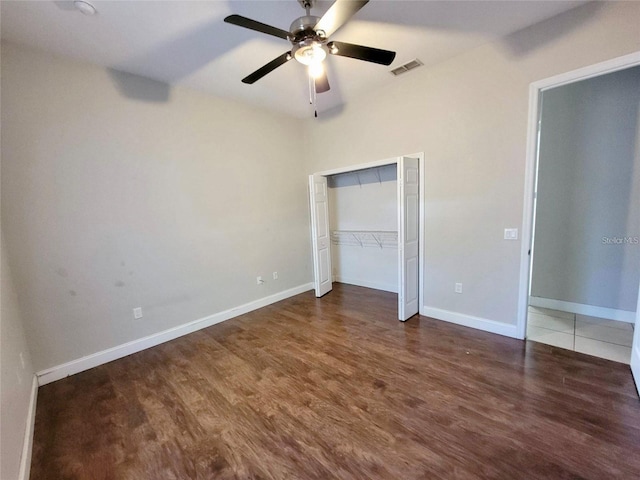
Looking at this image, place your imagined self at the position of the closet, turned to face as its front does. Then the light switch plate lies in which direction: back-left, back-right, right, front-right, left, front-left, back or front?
left

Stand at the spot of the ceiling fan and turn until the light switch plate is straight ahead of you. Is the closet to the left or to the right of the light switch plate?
left

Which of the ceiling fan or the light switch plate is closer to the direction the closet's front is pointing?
the ceiling fan

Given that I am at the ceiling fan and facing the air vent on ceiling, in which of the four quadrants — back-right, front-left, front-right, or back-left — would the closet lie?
front-left

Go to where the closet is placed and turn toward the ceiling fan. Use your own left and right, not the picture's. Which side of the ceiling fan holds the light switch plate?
left

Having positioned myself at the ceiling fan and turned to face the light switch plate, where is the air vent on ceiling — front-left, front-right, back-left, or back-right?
front-left

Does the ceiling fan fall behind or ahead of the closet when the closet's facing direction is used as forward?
ahead
